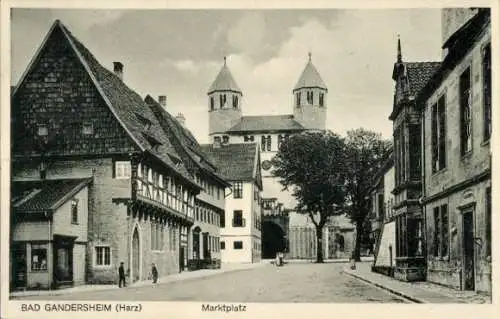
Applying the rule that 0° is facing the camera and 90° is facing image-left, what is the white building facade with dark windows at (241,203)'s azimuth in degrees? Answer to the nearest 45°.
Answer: approximately 0°

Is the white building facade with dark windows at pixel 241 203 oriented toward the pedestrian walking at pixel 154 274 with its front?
yes

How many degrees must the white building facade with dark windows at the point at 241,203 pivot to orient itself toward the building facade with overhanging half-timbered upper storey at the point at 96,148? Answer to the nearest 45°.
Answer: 0° — it already faces it
